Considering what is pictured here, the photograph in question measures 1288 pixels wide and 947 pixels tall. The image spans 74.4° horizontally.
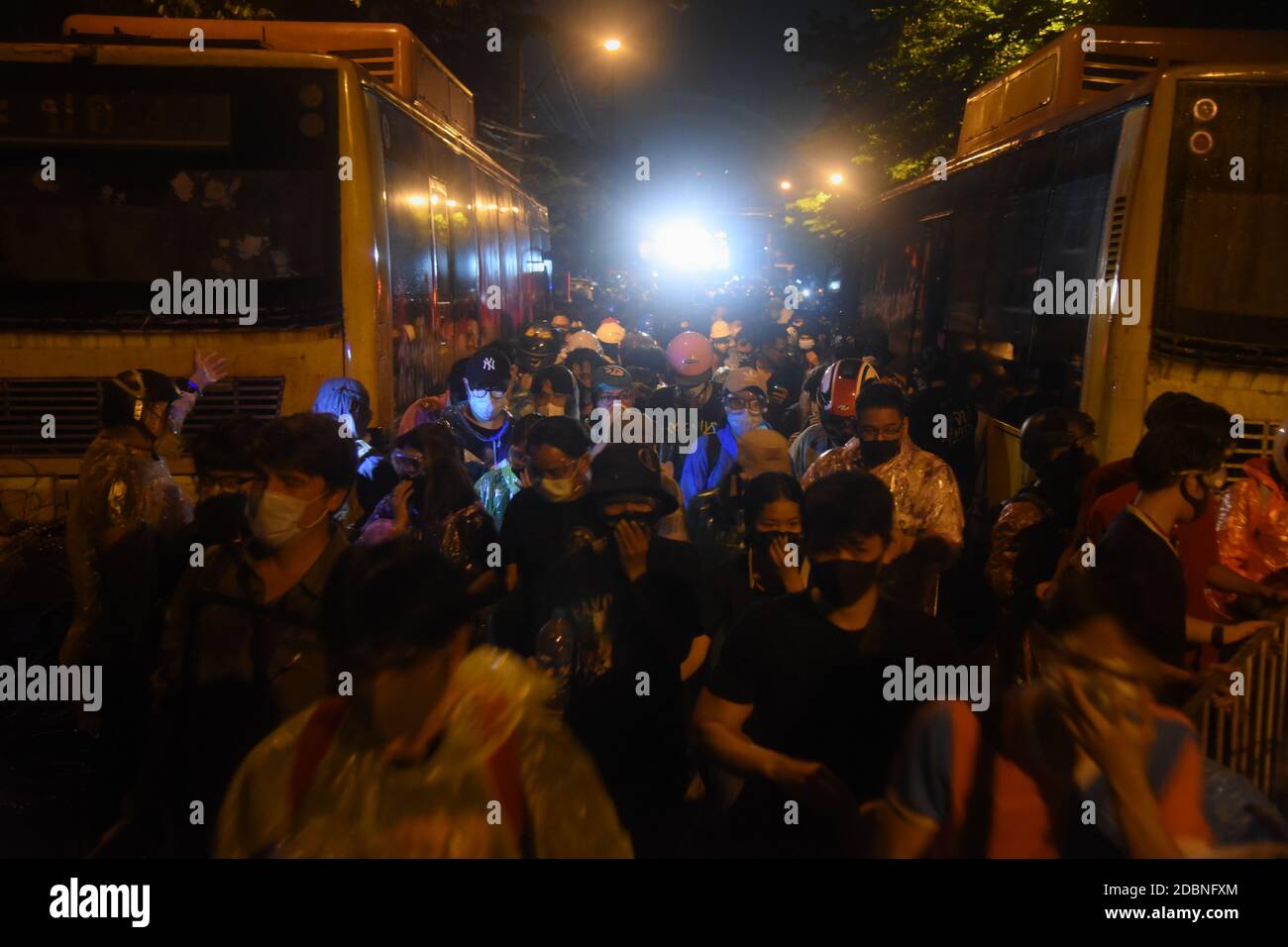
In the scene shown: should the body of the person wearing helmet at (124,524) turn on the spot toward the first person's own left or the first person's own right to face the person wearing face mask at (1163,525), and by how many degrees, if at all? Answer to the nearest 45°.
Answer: approximately 45° to the first person's own right

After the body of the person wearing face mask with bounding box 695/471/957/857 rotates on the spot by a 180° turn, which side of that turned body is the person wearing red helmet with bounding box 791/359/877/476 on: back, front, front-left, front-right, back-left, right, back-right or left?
front

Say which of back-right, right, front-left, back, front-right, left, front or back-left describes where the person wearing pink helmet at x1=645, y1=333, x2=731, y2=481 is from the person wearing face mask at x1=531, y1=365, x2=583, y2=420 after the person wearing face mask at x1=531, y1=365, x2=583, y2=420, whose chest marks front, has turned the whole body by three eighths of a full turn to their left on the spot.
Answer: front

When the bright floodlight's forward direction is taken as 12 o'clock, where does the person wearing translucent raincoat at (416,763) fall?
The person wearing translucent raincoat is roughly at 12 o'clock from the bright floodlight.

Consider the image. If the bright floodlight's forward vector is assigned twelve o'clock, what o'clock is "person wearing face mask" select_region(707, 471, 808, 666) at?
The person wearing face mask is roughly at 12 o'clock from the bright floodlight.

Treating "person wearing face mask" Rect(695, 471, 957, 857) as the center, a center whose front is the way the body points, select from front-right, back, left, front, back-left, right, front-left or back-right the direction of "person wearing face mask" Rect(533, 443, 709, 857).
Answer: back-right

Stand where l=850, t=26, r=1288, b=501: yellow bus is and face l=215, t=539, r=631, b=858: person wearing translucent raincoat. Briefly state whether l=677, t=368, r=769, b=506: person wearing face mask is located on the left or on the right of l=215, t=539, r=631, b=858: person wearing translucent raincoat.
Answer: right

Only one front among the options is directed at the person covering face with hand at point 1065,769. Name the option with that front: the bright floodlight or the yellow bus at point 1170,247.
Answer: the bright floodlight

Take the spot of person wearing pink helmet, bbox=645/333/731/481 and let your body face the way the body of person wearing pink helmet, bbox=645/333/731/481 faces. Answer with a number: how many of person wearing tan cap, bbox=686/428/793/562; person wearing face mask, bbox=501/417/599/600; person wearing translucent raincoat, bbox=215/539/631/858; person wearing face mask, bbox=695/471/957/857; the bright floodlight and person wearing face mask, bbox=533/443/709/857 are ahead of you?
5
